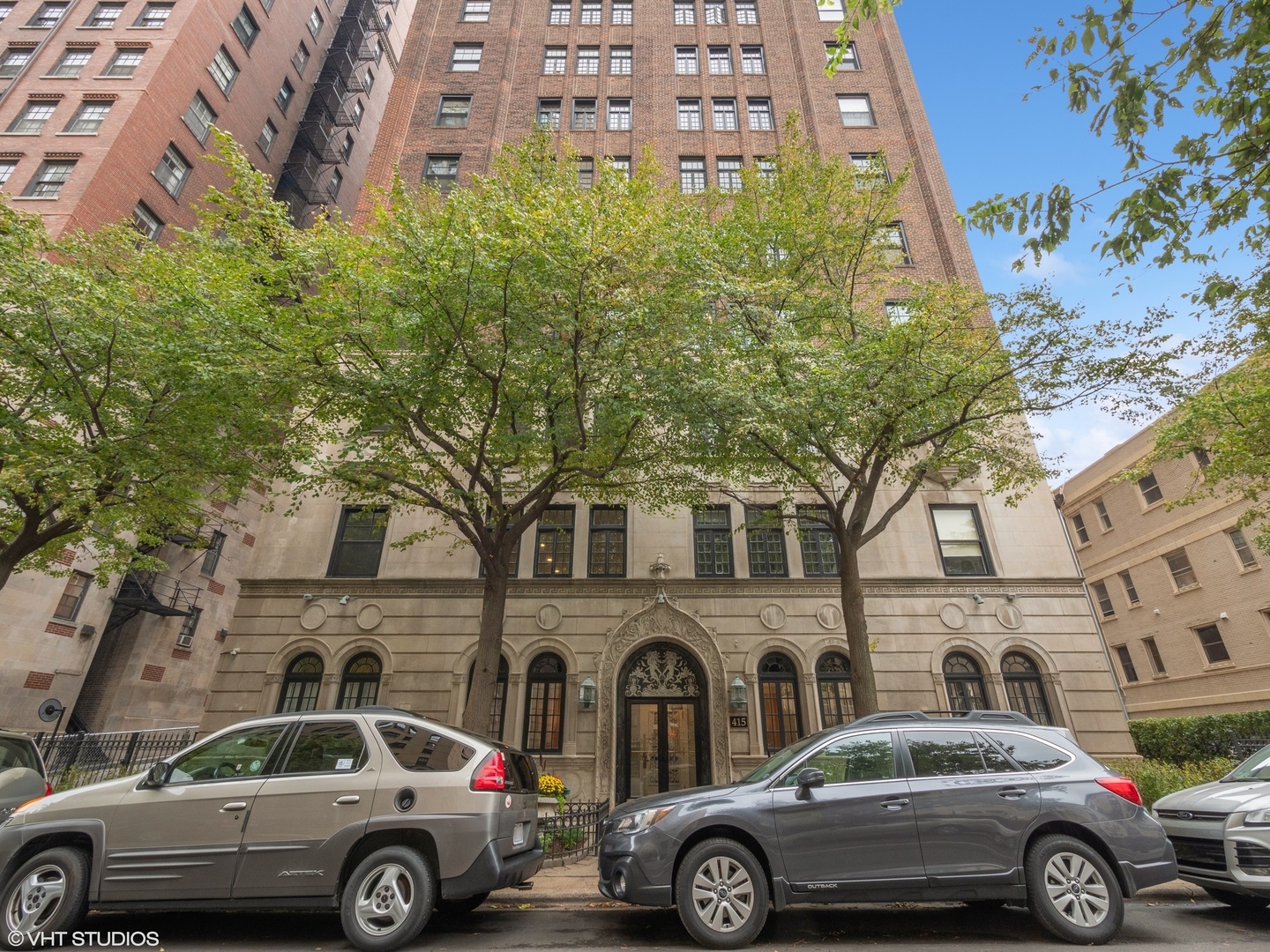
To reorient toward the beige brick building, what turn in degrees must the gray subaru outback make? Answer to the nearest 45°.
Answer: approximately 135° to its right

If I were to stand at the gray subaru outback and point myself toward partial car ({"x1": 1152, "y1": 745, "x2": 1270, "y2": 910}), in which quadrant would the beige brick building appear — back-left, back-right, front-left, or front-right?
front-left

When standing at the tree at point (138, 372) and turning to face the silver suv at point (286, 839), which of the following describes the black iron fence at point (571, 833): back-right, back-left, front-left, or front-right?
front-left

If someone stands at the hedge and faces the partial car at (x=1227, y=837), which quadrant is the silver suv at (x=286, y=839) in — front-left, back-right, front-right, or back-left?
front-right

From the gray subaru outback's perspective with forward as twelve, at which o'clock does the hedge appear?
The hedge is roughly at 4 o'clock from the gray subaru outback.

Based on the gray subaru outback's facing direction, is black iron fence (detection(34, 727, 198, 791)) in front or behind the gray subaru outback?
in front

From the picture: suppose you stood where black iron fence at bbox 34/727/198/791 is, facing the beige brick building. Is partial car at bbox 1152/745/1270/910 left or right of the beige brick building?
right

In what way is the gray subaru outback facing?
to the viewer's left

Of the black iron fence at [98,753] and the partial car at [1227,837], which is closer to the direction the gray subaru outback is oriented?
the black iron fence

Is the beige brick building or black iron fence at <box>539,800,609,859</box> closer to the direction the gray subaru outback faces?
the black iron fence

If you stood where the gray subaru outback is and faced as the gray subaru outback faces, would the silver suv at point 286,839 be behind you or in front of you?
in front

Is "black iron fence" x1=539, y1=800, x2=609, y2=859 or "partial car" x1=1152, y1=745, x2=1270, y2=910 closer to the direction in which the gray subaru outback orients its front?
the black iron fence

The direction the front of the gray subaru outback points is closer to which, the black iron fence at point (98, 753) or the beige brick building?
the black iron fence
